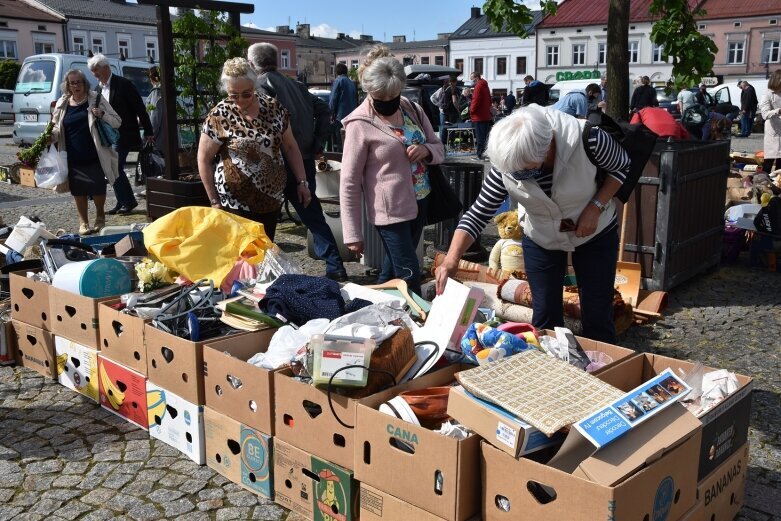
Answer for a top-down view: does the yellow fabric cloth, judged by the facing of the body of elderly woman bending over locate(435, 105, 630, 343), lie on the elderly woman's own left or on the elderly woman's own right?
on the elderly woman's own right

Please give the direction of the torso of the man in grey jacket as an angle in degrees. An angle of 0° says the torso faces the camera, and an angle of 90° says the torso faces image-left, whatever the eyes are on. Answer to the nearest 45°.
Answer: approximately 135°

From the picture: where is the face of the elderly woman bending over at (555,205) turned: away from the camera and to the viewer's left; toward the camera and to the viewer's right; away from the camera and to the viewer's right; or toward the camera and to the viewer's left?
toward the camera and to the viewer's left

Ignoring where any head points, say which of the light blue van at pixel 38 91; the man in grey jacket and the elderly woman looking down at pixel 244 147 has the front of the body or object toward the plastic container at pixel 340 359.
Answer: the elderly woman looking down

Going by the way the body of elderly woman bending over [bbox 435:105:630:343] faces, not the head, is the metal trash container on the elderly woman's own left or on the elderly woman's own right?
on the elderly woman's own right

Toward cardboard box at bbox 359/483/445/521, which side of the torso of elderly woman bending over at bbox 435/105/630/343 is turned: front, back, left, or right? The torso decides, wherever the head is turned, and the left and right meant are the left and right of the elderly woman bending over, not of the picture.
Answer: front

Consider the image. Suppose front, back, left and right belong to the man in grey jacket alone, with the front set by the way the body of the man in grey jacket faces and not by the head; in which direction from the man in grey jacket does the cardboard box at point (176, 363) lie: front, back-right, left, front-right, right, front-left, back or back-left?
back-left

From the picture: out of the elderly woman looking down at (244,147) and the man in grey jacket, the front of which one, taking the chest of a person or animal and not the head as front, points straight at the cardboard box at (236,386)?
the elderly woman looking down

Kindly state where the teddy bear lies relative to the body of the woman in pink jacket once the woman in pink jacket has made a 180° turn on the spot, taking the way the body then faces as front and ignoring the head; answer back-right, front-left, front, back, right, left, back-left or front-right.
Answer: right

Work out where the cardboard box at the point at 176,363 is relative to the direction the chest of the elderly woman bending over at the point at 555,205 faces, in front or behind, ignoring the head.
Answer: in front

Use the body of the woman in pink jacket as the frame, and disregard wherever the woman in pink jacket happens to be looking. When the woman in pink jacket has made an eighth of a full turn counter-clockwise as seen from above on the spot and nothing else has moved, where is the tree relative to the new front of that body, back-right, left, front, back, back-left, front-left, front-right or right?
front-left

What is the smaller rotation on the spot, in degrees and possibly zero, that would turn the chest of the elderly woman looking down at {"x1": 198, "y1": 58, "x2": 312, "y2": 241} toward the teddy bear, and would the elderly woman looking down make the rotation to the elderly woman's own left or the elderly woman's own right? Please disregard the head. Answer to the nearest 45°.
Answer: approximately 90° to the elderly woman's own left
